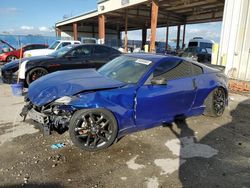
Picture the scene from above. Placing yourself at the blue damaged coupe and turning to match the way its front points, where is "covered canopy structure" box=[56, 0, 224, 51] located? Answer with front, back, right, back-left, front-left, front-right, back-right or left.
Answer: back-right

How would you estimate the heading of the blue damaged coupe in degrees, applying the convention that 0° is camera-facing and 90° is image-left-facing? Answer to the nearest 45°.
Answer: approximately 45°

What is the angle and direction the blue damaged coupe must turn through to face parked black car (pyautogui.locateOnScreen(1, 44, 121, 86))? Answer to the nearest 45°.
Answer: approximately 90° to its right

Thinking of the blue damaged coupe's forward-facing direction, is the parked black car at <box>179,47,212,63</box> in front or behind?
behind
